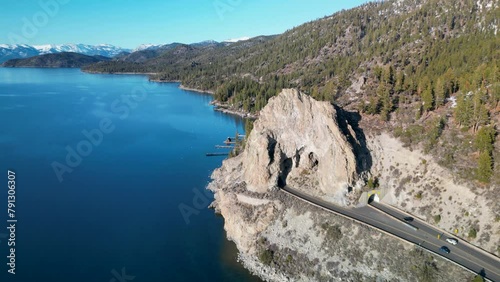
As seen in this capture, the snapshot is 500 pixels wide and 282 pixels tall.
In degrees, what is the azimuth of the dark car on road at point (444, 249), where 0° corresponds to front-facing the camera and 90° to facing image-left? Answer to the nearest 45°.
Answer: approximately 315°
